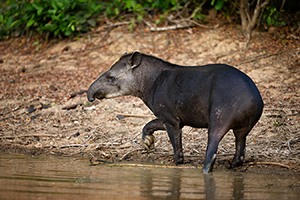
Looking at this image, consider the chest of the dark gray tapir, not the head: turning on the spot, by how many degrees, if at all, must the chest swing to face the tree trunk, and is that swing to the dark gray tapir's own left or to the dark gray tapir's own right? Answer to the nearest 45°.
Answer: approximately 90° to the dark gray tapir's own right

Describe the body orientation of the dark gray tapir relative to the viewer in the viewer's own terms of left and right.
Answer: facing to the left of the viewer
